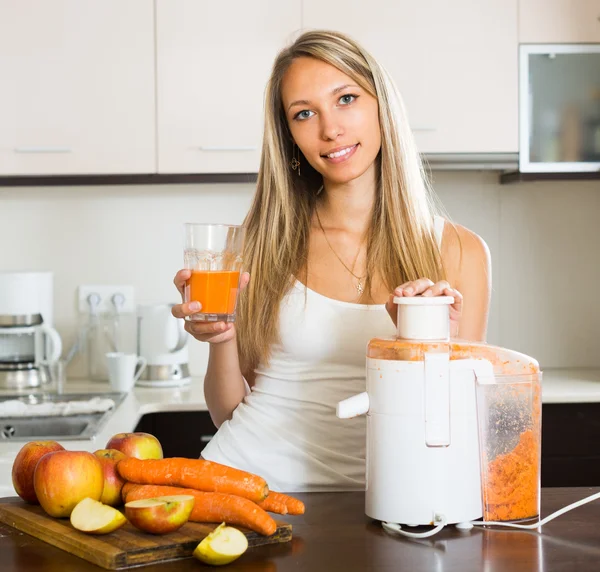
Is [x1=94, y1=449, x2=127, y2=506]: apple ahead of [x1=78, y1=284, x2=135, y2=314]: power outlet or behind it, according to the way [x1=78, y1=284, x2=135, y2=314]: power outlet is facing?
ahead

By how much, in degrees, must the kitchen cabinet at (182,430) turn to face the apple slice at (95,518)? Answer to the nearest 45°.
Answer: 0° — it already faces it

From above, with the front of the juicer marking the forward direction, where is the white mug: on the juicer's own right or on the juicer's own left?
on the juicer's own right

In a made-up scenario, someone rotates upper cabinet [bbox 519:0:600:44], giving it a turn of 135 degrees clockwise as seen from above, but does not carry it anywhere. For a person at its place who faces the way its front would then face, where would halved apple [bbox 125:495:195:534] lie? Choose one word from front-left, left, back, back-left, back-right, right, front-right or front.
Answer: back-left

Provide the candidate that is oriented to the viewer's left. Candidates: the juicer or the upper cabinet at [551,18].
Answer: the juicer

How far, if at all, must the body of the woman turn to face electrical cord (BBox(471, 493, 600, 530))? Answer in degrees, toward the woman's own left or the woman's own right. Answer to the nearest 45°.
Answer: approximately 45° to the woman's own left

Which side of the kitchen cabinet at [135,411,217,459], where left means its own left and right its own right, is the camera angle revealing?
front

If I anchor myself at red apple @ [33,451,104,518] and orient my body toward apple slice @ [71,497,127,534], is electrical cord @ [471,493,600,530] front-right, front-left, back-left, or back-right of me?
front-left

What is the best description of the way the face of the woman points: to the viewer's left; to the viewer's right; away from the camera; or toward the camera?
toward the camera

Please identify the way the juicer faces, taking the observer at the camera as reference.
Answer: facing to the left of the viewer

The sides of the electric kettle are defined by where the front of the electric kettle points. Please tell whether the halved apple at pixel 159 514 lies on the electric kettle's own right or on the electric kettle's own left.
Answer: on the electric kettle's own left

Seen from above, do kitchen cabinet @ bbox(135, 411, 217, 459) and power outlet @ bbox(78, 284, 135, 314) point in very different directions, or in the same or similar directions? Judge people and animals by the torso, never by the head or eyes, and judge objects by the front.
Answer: same or similar directions

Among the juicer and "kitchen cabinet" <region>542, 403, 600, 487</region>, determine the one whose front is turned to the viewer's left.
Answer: the juicer

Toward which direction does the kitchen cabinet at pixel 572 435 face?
toward the camera

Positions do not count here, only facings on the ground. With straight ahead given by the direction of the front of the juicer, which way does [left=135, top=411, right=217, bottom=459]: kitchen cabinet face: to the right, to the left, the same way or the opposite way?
to the left

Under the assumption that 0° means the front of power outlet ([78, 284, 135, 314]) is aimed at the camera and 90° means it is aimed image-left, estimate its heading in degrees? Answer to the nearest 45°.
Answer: approximately 0°

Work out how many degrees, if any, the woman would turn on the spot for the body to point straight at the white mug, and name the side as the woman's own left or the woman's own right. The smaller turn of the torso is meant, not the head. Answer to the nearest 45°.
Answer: approximately 135° to the woman's own right
